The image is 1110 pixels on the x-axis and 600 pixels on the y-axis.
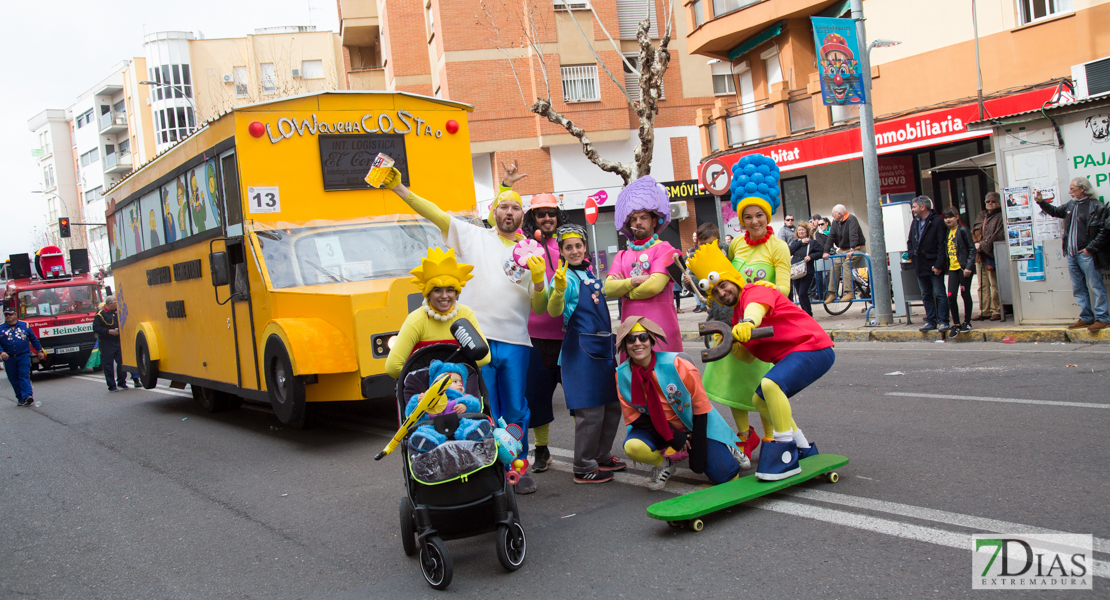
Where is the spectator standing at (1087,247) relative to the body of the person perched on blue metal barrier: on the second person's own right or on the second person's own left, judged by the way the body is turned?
on the second person's own left

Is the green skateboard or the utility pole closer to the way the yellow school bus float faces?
the green skateboard

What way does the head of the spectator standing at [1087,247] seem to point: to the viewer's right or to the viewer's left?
to the viewer's left

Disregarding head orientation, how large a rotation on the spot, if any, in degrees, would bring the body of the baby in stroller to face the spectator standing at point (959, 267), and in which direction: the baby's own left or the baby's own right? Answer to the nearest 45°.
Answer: approximately 135° to the baby's own left

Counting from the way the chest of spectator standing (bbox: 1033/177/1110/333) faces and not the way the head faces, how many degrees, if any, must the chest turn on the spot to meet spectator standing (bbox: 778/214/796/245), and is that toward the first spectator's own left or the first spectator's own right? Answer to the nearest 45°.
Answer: approximately 90° to the first spectator's own right

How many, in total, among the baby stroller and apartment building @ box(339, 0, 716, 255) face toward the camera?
2

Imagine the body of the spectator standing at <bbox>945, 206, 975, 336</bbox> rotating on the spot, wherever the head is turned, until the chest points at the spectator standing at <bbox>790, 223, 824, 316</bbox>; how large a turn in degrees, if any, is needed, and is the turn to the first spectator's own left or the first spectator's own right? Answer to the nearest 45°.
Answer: approximately 90° to the first spectator's own right
